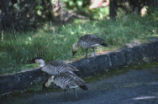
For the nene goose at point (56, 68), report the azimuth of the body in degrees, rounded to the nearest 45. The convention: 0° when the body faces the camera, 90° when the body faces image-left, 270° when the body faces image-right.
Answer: approximately 90°

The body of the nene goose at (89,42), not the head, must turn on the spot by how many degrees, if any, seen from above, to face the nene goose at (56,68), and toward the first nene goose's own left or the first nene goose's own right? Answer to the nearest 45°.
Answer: approximately 45° to the first nene goose's own left

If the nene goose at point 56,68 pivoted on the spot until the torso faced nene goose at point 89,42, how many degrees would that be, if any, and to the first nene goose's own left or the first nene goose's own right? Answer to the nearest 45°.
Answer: approximately 135° to the first nene goose's own right

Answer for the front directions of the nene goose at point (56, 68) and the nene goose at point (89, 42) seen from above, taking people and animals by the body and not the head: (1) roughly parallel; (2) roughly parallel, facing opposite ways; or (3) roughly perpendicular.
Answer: roughly parallel

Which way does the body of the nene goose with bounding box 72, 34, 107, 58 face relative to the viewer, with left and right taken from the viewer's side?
facing to the left of the viewer

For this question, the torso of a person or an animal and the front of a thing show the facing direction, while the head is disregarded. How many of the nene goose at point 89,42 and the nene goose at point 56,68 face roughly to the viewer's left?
2
